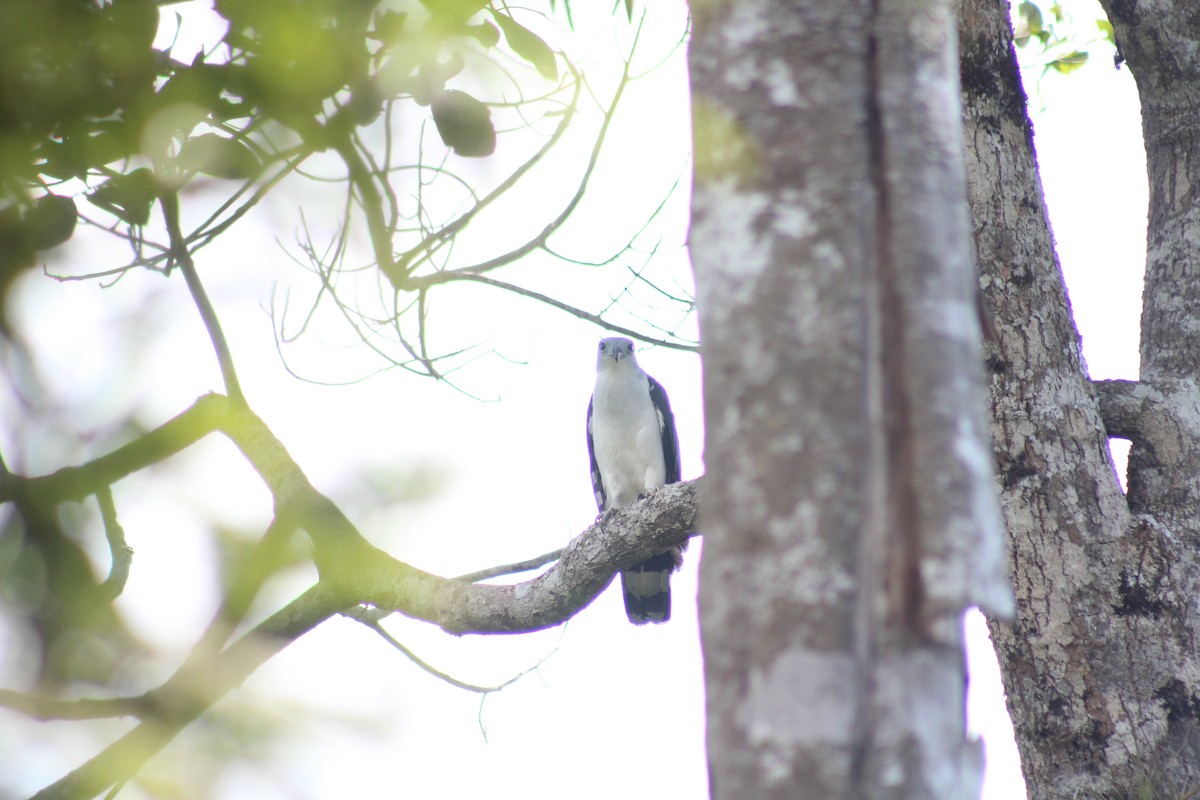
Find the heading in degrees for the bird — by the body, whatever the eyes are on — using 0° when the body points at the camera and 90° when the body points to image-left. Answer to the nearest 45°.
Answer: approximately 0°
